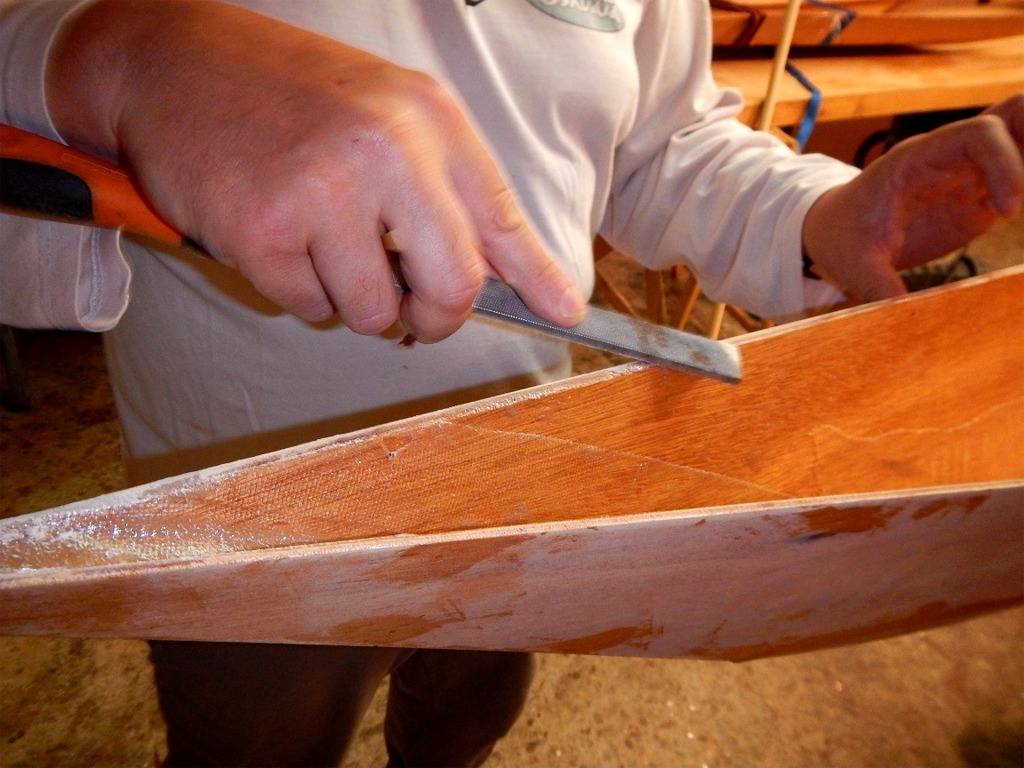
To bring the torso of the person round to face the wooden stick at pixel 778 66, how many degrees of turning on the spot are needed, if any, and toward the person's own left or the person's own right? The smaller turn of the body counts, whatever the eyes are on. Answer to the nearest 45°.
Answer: approximately 90° to the person's own left

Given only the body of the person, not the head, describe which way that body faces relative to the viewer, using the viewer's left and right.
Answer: facing the viewer and to the right of the viewer

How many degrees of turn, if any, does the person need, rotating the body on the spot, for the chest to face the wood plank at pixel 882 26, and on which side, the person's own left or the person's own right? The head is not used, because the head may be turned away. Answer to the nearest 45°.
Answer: approximately 90° to the person's own left
